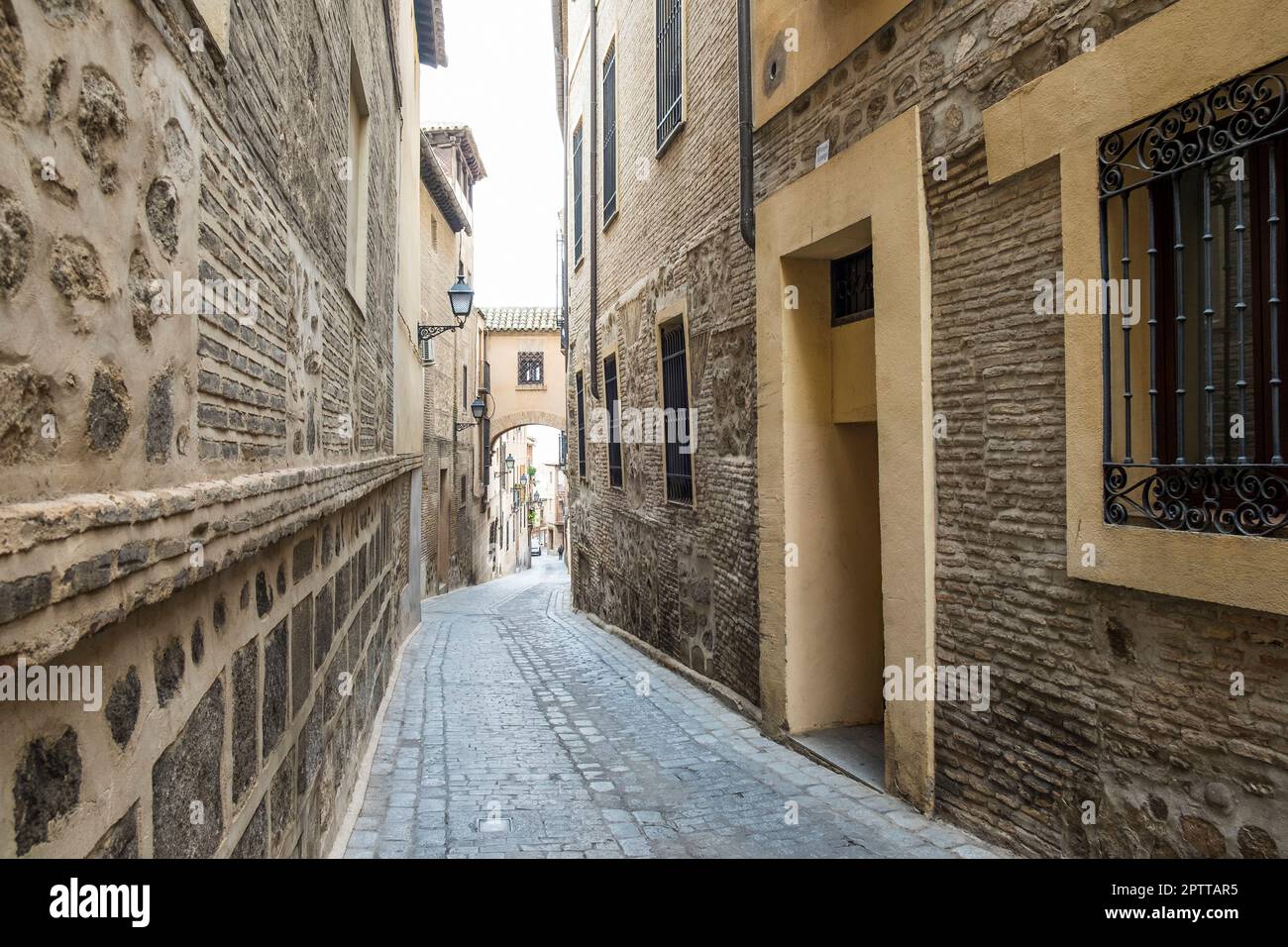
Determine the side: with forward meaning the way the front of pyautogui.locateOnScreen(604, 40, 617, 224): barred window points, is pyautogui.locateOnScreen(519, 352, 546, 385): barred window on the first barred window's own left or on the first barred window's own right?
on the first barred window's own right

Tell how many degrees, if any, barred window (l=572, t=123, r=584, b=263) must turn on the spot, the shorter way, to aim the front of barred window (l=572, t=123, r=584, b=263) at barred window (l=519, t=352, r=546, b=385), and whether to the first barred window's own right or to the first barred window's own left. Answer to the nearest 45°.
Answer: approximately 90° to the first barred window's own right

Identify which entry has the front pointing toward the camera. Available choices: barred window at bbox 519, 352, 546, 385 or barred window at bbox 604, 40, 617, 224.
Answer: barred window at bbox 519, 352, 546, 385

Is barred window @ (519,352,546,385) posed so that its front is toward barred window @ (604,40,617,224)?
yes

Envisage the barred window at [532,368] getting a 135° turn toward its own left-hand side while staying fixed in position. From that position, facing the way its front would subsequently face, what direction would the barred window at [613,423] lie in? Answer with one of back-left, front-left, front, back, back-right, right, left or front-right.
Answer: back-right

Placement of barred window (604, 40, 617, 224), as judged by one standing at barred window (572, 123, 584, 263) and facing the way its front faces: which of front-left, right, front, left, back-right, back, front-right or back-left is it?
left

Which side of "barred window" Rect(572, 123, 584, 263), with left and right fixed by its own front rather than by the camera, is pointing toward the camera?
left

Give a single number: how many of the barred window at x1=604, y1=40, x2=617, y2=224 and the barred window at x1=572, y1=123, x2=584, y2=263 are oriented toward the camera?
0

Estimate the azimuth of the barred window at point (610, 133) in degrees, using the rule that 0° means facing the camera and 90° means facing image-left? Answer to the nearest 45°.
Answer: approximately 90°

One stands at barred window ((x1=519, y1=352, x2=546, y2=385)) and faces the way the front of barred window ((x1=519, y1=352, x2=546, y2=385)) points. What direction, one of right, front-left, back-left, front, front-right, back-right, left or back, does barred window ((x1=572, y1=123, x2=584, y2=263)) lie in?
front

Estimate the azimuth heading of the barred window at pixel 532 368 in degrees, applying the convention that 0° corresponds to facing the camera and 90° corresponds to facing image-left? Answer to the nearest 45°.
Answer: approximately 0°

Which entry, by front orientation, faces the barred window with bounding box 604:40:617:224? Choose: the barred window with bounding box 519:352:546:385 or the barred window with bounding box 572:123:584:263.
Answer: the barred window with bounding box 519:352:546:385

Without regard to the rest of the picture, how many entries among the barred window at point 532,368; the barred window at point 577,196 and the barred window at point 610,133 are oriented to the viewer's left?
2

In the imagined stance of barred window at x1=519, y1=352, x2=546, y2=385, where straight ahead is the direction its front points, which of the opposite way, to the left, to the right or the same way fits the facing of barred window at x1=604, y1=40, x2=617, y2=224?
to the right
